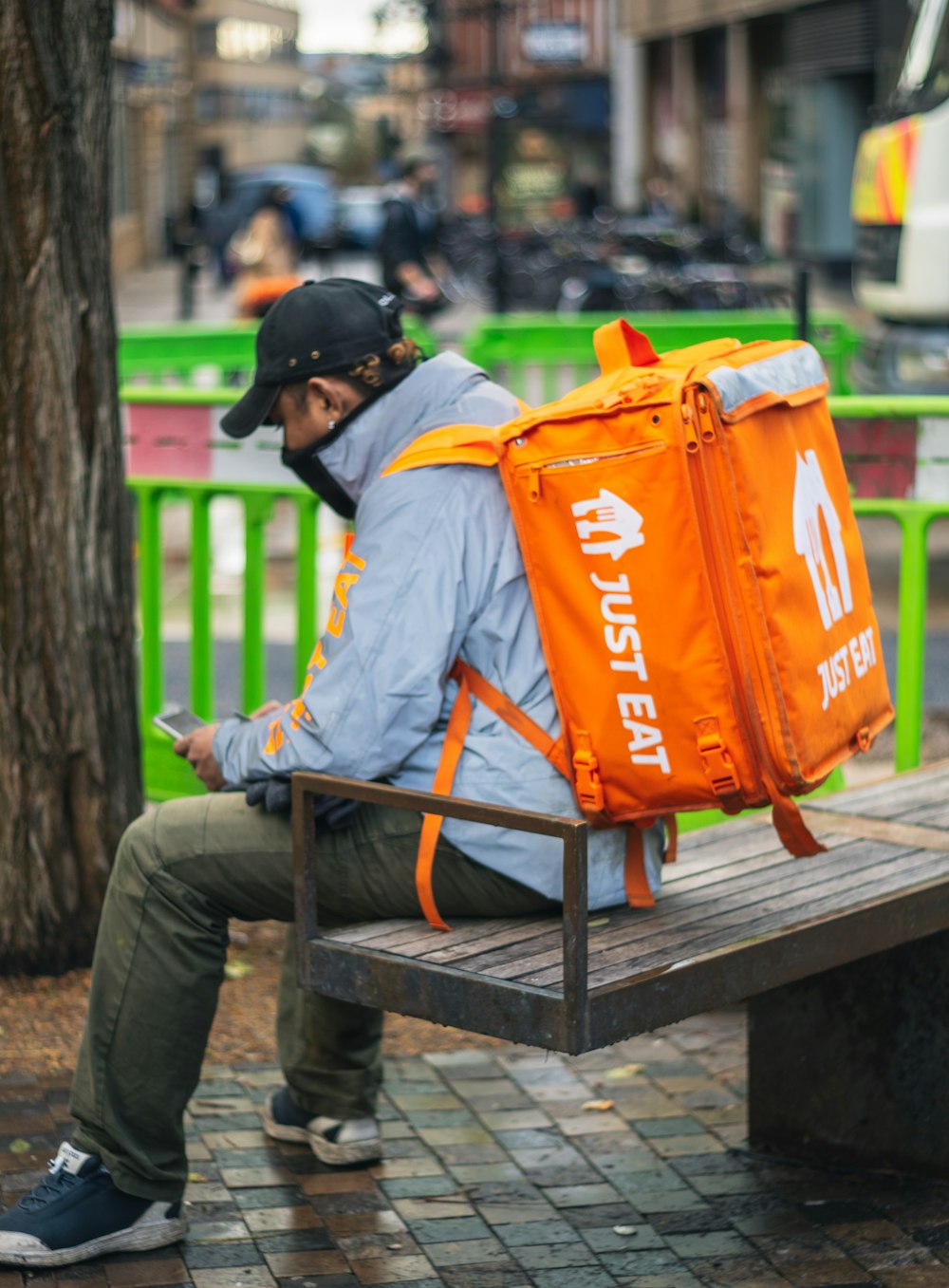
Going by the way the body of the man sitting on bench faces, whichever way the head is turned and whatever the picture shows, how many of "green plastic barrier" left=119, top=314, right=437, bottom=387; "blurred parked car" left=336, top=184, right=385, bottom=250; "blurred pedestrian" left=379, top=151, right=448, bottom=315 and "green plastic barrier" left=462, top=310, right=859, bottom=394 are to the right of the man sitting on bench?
4

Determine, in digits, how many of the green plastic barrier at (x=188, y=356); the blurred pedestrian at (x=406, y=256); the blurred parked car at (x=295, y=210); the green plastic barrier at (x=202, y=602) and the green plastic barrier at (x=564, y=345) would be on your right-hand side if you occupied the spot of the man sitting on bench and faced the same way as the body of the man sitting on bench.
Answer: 5

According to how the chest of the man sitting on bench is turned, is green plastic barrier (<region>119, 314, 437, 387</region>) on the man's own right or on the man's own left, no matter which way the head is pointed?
on the man's own right

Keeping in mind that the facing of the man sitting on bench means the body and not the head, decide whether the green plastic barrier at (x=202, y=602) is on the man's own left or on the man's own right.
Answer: on the man's own right

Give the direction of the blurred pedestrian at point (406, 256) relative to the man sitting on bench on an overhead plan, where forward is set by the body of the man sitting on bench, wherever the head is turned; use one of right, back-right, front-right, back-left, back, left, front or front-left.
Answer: right

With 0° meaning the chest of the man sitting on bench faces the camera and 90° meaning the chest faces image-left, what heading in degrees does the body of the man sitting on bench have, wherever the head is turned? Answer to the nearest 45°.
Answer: approximately 90°

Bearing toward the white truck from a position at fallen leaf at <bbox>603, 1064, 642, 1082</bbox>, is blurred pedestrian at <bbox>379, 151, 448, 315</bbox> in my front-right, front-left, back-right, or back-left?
front-left

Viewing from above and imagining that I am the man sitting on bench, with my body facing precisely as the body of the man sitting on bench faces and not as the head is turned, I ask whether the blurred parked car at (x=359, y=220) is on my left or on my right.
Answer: on my right

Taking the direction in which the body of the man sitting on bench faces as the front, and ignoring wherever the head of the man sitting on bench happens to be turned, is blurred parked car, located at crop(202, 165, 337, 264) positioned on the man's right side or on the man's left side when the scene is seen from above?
on the man's right side

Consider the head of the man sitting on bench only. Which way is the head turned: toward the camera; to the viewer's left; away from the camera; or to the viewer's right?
to the viewer's left

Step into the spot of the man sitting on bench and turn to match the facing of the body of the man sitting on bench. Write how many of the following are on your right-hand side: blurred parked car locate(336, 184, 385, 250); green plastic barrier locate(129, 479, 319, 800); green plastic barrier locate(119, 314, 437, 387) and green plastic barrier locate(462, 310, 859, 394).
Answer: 4
